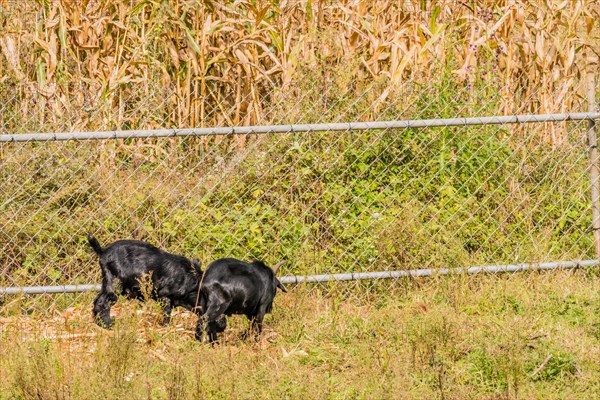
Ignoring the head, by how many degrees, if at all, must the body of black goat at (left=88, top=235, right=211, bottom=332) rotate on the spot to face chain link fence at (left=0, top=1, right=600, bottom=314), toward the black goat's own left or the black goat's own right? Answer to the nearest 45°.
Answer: approximately 45° to the black goat's own left

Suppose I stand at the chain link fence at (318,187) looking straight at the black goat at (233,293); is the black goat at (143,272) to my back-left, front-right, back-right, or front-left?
front-right

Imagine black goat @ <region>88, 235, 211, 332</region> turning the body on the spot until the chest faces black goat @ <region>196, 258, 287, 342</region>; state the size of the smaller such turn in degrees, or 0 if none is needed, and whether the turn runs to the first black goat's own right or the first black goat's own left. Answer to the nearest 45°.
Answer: approximately 45° to the first black goat's own right

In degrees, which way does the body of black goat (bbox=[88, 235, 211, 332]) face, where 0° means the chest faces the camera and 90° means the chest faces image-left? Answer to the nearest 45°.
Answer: approximately 270°
